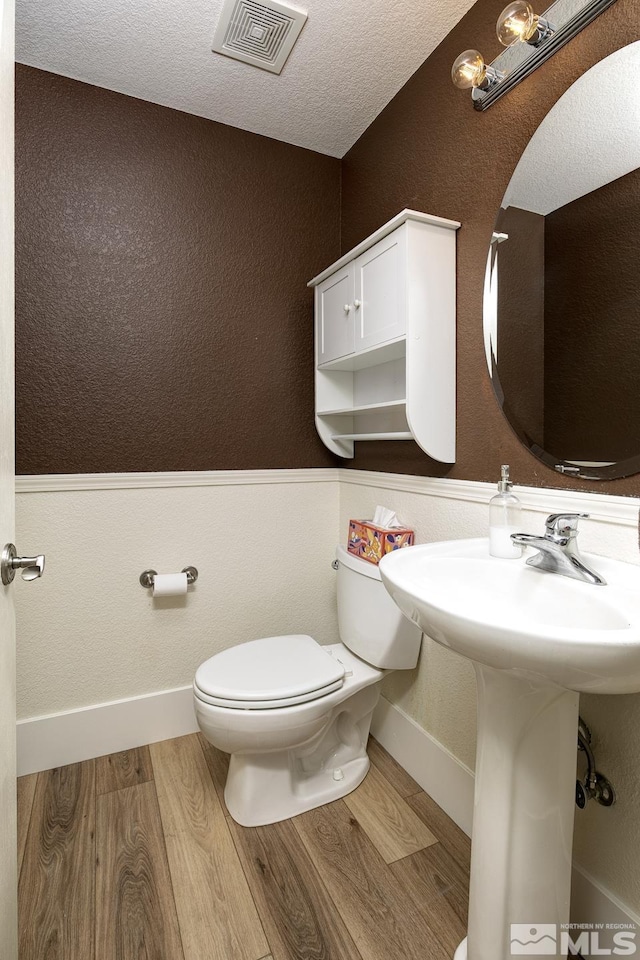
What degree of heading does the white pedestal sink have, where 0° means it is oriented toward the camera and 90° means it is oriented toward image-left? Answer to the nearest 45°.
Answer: approximately 45°

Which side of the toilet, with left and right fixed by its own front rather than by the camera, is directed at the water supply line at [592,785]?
left
